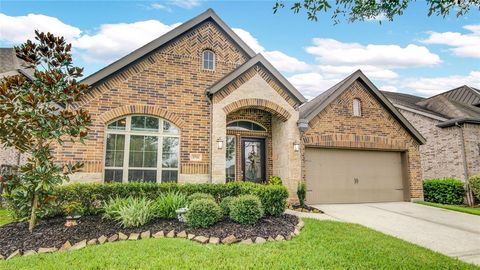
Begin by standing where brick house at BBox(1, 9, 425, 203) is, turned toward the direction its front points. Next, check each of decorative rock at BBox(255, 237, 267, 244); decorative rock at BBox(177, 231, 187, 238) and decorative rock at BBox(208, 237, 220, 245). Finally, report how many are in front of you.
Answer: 3

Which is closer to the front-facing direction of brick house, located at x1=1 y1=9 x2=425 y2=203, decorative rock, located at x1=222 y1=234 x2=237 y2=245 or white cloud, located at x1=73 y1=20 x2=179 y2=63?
the decorative rock

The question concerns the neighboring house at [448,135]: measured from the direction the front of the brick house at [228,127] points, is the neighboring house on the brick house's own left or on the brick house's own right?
on the brick house's own left

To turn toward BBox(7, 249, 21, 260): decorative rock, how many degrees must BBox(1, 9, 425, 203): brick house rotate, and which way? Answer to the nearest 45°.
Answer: approximately 45° to its right

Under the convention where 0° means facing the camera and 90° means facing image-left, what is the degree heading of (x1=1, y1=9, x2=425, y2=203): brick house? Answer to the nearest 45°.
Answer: approximately 0°

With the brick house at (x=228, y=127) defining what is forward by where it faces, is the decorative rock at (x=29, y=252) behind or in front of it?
in front

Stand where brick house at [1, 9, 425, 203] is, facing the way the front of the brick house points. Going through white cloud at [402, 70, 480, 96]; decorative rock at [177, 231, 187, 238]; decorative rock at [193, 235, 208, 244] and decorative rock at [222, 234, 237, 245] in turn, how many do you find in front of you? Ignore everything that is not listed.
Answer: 3

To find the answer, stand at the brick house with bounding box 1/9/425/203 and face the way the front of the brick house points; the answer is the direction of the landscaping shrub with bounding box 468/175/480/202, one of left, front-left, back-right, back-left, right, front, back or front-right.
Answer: left

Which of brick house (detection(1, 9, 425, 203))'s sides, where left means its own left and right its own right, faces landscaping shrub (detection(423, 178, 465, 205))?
left

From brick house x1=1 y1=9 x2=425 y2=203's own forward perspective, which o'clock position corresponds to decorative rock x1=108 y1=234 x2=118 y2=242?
The decorative rock is roughly at 1 o'clock from the brick house.

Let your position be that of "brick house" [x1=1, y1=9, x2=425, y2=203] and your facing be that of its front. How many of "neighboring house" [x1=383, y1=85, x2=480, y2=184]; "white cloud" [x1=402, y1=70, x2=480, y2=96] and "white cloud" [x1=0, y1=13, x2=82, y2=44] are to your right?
1

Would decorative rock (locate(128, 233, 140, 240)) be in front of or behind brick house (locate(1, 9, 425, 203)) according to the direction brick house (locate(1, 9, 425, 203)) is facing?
in front

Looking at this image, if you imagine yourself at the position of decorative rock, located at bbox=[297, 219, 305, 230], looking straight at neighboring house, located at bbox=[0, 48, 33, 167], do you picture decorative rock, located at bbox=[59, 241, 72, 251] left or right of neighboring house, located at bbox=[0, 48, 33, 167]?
left

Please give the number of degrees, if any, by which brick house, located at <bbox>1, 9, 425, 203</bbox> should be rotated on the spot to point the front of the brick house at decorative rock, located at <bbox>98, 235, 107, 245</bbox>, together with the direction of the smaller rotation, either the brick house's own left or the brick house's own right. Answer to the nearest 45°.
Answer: approximately 45° to the brick house's own right
